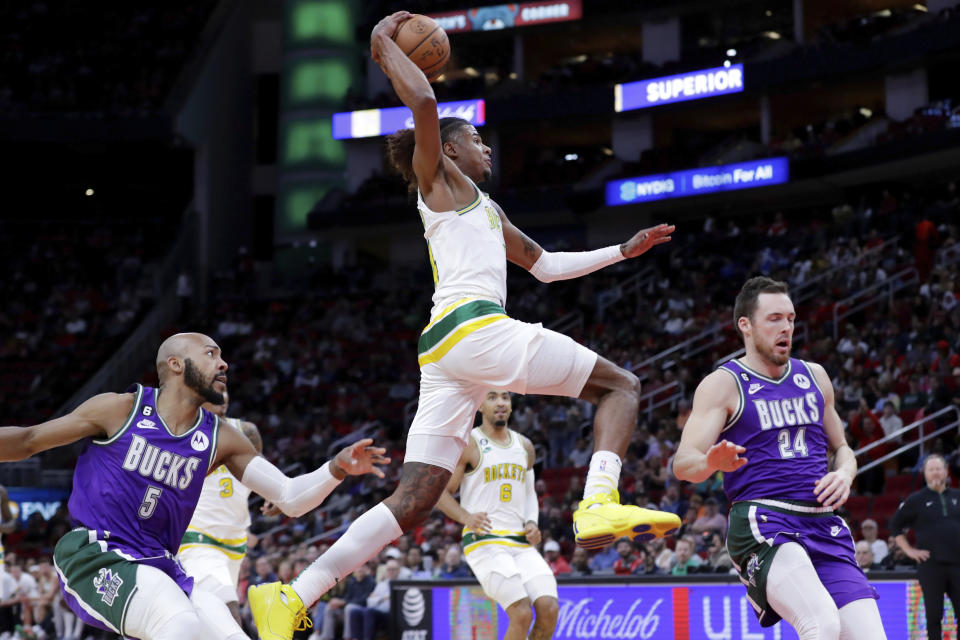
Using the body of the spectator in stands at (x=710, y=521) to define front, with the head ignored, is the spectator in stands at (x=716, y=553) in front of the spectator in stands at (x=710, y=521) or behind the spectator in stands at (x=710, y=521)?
in front

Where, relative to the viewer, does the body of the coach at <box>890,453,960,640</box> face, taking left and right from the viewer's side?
facing the viewer

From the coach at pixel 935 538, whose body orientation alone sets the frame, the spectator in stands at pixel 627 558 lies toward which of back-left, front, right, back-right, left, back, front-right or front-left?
back-right

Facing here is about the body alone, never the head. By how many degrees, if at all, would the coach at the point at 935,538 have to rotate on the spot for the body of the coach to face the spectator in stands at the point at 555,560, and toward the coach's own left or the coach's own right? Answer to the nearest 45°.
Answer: approximately 135° to the coach's own right

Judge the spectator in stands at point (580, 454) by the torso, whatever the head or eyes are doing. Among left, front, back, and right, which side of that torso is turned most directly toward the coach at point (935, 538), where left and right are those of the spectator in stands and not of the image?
front

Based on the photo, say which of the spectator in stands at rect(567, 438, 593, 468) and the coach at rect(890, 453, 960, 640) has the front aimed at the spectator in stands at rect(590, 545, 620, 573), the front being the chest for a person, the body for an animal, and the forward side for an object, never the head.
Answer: the spectator in stands at rect(567, 438, 593, 468)

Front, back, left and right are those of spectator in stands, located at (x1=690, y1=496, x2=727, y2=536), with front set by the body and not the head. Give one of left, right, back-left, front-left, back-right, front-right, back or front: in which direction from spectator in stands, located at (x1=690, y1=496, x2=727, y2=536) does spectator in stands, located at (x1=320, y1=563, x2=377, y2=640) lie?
right

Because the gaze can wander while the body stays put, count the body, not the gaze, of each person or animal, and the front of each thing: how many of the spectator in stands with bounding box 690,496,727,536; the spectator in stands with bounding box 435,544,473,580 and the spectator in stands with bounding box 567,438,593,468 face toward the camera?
3

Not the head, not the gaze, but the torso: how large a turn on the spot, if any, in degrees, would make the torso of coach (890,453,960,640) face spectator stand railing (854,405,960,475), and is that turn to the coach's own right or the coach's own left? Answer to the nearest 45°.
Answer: approximately 180°

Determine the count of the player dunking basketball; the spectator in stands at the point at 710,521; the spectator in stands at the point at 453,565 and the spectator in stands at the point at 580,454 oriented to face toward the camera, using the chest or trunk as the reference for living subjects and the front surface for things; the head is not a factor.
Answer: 3

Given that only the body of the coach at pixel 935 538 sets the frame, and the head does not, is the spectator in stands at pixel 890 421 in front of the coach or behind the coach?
behind

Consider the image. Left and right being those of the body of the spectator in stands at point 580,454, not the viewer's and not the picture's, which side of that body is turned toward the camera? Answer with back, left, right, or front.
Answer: front

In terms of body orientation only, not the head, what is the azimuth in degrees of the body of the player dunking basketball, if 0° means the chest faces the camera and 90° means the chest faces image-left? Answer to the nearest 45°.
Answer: approximately 270°

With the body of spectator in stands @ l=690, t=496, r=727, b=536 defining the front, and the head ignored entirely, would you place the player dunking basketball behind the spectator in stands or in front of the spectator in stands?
in front

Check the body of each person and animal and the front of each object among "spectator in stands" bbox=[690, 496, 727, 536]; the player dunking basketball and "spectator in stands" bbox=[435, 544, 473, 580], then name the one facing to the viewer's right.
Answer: the player dunking basketball
